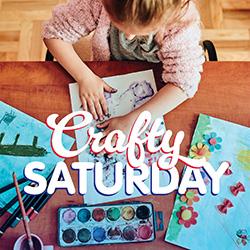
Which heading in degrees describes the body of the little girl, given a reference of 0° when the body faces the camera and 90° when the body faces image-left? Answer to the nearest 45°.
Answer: approximately 0°
